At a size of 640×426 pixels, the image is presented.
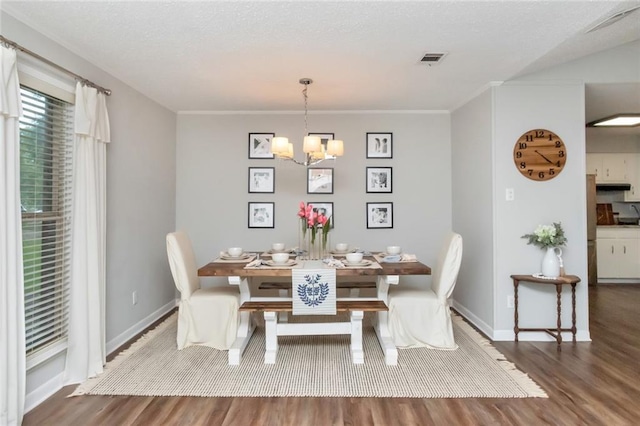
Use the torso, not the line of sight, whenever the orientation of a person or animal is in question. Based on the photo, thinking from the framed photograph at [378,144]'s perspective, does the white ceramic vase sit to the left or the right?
on its left

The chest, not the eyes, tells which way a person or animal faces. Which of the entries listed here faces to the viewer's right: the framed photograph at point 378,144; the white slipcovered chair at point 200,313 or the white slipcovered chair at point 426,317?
the white slipcovered chair at point 200,313

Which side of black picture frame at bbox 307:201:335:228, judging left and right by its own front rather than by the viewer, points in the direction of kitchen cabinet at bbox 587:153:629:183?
left

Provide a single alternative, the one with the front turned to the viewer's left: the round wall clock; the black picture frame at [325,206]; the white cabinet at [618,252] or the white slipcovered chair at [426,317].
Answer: the white slipcovered chair

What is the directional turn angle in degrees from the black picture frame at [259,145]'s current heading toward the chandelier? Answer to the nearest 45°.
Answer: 0° — it already faces it

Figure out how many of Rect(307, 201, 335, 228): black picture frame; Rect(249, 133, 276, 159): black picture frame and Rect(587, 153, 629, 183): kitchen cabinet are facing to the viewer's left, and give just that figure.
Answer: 0

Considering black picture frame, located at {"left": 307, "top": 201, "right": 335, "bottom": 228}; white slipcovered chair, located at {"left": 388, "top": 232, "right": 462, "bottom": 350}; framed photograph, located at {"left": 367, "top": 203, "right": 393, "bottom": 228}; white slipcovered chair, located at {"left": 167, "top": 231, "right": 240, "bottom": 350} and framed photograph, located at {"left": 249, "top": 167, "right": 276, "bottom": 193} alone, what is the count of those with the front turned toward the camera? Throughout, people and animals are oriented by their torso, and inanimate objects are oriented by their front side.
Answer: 3

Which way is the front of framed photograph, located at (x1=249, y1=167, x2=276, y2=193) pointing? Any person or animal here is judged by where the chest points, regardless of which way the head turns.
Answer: toward the camera

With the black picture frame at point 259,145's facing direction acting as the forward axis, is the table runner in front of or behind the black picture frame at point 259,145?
in front

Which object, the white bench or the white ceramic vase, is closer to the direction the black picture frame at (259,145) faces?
the white bench

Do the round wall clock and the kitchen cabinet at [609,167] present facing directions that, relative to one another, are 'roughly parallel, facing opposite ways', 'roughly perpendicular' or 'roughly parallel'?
roughly parallel

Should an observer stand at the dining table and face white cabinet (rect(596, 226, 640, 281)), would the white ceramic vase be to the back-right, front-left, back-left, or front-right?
front-right

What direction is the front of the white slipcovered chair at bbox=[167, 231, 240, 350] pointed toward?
to the viewer's right

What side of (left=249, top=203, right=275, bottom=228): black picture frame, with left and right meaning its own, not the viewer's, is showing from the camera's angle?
front

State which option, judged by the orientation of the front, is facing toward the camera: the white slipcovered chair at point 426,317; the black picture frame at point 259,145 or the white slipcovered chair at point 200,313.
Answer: the black picture frame

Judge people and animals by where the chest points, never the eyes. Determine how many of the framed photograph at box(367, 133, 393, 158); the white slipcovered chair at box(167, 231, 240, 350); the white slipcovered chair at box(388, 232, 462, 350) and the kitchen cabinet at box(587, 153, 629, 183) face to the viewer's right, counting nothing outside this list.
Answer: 1

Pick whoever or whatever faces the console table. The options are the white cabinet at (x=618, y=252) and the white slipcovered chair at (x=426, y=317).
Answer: the white cabinet

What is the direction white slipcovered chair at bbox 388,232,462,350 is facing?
to the viewer's left

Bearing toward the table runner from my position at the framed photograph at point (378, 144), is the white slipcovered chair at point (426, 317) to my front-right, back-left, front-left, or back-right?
front-left

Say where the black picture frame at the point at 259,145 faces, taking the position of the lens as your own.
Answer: facing the viewer
